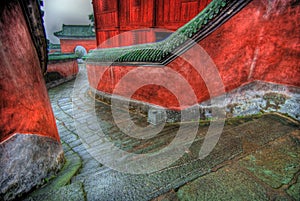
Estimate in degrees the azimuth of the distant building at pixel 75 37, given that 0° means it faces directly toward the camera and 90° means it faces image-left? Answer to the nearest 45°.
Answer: approximately 0°
